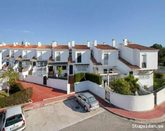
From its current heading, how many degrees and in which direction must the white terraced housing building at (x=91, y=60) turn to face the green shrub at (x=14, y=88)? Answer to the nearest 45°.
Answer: approximately 45° to its right

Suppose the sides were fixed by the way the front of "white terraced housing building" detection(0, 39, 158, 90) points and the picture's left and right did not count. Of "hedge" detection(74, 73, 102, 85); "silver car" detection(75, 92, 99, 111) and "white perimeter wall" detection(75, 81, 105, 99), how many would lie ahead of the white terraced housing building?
3

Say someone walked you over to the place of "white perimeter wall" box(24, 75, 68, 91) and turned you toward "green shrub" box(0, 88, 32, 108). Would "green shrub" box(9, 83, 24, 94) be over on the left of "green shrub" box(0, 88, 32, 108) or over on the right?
right

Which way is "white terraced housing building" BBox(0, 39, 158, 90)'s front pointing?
toward the camera

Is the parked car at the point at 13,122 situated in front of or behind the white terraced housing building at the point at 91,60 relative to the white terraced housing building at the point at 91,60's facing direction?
in front

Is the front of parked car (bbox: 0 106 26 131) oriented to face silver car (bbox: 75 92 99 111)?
no

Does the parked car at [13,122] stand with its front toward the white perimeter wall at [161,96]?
no

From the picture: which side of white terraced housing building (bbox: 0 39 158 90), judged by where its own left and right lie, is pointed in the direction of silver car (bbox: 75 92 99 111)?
front

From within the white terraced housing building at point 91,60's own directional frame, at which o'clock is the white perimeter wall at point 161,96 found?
The white perimeter wall is roughly at 11 o'clock from the white terraced housing building.

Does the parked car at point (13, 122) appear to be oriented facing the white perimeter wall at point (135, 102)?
no

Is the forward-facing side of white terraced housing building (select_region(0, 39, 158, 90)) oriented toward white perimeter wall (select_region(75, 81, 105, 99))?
yes
